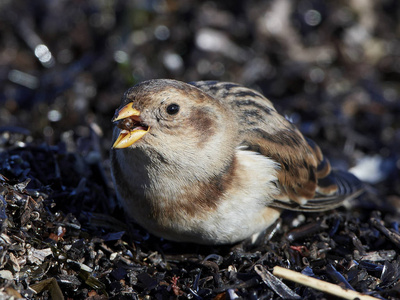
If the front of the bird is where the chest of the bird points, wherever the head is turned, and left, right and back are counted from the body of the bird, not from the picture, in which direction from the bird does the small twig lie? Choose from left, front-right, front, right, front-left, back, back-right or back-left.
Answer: left

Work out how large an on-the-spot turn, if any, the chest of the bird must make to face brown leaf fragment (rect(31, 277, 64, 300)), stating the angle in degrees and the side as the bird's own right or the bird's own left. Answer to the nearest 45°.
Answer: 0° — it already faces it

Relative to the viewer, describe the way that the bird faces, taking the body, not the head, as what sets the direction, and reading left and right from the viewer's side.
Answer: facing the viewer and to the left of the viewer

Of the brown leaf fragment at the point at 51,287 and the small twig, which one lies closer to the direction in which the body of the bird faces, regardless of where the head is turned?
the brown leaf fragment
